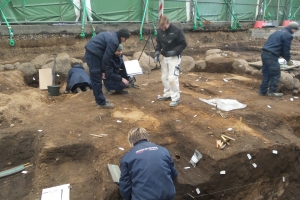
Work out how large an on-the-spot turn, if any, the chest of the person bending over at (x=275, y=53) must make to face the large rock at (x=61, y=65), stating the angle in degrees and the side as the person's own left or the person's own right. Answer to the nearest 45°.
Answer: approximately 180°

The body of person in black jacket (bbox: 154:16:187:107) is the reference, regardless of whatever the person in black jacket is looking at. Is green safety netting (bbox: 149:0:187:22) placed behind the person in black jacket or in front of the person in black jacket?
behind

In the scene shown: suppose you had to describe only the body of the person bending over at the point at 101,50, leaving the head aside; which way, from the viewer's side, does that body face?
to the viewer's right

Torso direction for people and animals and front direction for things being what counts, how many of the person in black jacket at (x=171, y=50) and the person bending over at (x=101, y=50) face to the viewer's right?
1

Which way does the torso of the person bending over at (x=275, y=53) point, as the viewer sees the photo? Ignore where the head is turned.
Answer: to the viewer's right

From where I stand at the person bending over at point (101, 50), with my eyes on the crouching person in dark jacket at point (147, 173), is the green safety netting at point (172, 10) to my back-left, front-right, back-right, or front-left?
back-left

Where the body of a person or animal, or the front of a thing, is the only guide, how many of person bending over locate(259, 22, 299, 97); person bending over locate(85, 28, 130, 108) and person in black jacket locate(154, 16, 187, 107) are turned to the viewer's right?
2

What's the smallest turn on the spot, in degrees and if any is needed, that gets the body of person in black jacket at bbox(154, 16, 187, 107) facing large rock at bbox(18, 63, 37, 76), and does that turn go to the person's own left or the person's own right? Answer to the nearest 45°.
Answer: approximately 90° to the person's own right
